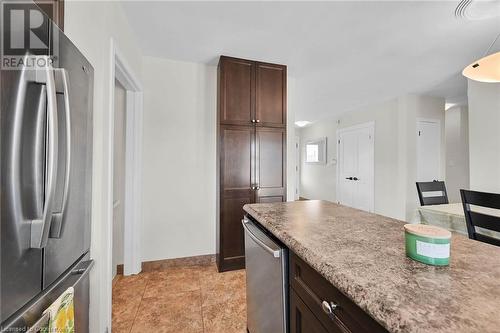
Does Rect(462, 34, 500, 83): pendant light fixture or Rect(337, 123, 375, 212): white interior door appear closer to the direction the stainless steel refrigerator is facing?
the pendant light fixture

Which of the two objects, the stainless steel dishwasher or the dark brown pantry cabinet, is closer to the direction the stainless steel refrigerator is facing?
the stainless steel dishwasher

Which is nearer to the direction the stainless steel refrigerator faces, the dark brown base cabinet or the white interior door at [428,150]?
the dark brown base cabinet

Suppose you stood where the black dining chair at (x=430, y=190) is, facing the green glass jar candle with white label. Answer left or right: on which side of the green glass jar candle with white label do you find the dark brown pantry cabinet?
right

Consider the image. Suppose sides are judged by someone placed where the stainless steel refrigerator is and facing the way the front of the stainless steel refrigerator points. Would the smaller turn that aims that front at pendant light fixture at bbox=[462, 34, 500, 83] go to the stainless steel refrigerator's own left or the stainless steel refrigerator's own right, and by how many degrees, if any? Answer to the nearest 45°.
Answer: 0° — it already faces it

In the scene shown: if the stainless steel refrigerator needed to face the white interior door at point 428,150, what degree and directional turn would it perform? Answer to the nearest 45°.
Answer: approximately 45° to its left

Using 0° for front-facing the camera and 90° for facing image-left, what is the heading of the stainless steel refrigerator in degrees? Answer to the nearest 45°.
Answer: approximately 315°

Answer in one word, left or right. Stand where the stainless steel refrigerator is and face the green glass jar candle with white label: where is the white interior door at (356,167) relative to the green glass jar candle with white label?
left

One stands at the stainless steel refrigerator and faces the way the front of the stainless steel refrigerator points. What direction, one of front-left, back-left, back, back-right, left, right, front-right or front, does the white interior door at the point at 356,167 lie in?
front-left

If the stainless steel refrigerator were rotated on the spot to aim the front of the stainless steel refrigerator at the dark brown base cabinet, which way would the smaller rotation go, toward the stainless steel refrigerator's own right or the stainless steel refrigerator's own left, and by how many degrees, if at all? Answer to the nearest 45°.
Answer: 0° — it already faces it

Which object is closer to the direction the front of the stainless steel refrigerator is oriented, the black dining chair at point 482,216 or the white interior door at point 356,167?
the black dining chair

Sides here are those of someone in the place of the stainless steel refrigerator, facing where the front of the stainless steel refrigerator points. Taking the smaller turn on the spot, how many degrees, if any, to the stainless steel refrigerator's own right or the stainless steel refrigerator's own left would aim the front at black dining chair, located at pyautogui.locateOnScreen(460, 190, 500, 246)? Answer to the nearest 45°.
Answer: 0° — it already faces it
